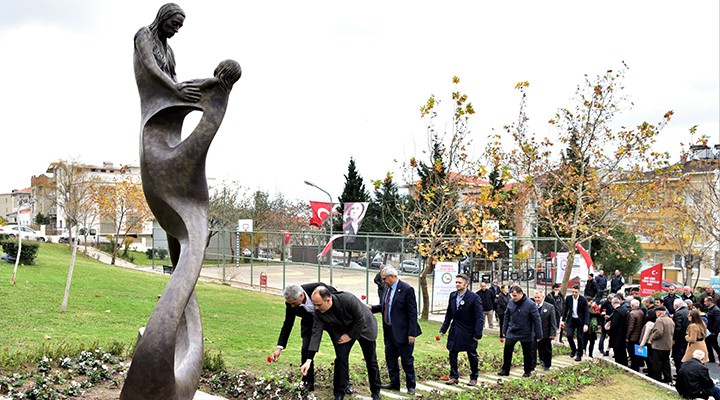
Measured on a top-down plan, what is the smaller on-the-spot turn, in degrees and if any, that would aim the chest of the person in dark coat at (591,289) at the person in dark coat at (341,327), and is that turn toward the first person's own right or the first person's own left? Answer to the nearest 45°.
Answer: approximately 45° to the first person's own left

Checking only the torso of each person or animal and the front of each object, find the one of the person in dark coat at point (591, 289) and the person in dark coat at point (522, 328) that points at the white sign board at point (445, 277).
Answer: the person in dark coat at point (591, 289)

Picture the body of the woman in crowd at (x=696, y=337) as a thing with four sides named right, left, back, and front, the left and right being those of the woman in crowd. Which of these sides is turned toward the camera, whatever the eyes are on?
left

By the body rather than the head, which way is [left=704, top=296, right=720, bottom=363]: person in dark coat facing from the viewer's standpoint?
to the viewer's left

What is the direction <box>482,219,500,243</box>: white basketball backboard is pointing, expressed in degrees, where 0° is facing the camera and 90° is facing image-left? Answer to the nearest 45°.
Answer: approximately 0°

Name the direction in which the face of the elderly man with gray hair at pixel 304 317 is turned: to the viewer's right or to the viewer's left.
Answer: to the viewer's left

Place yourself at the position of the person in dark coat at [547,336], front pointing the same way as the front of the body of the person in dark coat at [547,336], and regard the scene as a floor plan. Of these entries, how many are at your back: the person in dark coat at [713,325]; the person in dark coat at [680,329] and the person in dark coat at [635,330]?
3

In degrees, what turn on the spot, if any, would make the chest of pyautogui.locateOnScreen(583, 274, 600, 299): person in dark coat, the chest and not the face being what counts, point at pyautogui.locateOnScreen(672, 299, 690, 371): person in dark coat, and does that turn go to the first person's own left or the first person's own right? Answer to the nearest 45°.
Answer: approximately 45° to the first person's own left

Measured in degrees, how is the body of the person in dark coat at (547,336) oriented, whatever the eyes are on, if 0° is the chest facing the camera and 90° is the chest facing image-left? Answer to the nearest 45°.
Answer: approximately 45°

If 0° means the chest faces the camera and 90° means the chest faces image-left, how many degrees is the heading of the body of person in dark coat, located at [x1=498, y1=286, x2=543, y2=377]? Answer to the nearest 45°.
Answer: approximately 45°
